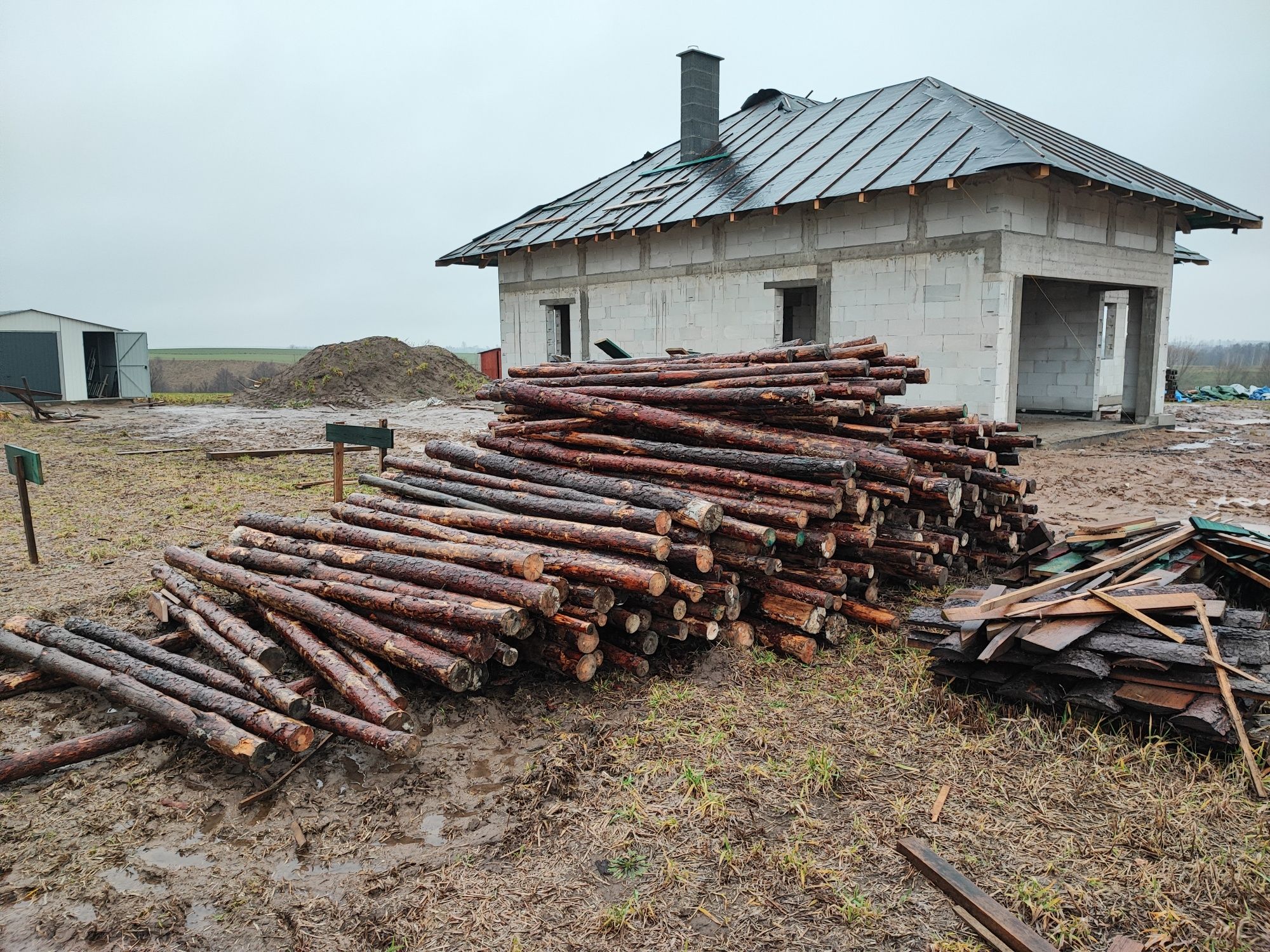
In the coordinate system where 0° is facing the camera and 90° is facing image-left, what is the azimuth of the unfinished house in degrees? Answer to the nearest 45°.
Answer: approximately 315°

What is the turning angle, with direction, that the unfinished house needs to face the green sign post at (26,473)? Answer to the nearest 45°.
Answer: approximately 90° to its right

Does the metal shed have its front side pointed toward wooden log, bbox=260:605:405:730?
yes

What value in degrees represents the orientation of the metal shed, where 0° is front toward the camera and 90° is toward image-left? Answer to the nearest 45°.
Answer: approximately 0°

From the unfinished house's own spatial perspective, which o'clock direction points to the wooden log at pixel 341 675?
The wooden log is roughly at 2 o'clock from the unfinished house.

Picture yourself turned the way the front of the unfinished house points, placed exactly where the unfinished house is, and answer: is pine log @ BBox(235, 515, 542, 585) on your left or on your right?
on your right

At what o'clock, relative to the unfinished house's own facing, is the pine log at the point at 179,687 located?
The pine log is roughly at 2 o'clock from the unfinished house.

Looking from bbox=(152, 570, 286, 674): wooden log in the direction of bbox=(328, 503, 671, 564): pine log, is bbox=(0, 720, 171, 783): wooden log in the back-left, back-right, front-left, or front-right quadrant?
back-right

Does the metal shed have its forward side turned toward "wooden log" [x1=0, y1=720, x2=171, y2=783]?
yes
